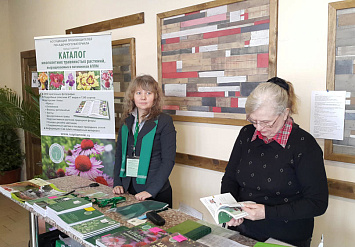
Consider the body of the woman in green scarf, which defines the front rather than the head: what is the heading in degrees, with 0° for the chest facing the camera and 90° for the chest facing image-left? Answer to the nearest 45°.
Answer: approximately 45°

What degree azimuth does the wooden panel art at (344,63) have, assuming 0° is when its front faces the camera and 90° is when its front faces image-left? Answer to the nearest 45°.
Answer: approximately 45°

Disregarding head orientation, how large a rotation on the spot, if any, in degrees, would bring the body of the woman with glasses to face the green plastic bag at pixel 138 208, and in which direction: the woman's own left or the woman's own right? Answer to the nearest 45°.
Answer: approximately 45° to the woman's own right

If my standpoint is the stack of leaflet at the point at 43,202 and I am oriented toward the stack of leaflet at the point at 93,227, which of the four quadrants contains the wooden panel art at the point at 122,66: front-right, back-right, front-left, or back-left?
back-left

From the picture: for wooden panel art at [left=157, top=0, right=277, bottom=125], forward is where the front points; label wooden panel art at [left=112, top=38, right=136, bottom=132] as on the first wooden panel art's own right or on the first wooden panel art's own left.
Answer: on the first wooden panel art's own right

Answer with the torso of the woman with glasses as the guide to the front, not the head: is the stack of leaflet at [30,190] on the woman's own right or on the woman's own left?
on the woman's own right

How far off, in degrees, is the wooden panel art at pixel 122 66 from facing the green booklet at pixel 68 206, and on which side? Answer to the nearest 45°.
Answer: approximately 45° to its left
